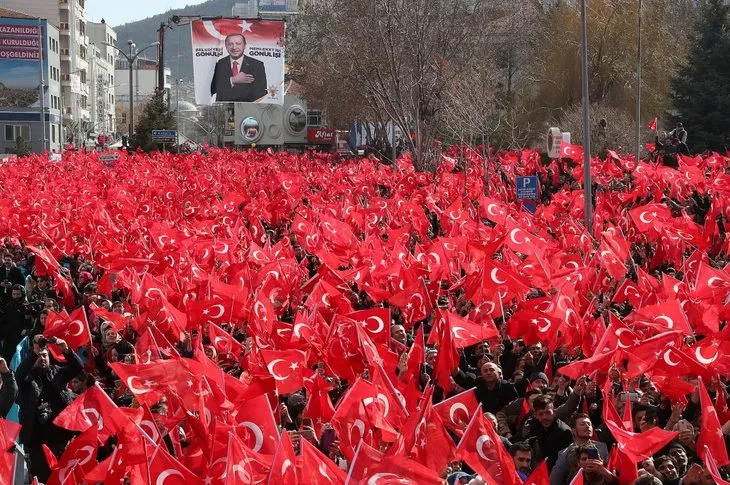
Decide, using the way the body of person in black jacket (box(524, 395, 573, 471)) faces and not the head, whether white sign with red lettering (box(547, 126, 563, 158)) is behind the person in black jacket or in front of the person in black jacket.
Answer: behind

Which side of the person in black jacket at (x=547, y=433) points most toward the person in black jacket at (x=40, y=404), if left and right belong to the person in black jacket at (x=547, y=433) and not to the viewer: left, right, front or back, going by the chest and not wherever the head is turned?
right

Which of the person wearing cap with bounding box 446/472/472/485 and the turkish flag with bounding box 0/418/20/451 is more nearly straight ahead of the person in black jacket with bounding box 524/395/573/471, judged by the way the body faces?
the person wearing cap

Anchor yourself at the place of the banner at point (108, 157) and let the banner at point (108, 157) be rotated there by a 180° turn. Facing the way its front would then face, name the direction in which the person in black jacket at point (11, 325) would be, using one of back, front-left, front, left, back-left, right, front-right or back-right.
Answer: back

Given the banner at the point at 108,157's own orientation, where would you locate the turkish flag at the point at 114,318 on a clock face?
The turkish flag is roughly at 12 o'clock from the banner.

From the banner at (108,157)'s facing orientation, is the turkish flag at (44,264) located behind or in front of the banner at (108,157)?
in front

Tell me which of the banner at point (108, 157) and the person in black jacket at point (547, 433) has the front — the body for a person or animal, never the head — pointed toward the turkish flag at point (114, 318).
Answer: the banner

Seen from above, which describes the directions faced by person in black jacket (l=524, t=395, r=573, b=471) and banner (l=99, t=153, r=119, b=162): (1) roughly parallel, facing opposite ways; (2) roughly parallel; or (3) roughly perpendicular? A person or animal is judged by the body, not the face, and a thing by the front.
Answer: roughly parallel

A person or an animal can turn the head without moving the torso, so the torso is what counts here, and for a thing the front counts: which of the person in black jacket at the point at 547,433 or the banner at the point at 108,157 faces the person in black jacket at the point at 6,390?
the banner

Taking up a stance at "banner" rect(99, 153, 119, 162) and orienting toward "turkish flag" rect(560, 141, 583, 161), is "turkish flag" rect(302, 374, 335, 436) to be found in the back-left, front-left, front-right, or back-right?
front-right

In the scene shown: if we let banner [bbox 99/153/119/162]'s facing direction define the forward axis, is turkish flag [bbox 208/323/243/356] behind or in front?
in front

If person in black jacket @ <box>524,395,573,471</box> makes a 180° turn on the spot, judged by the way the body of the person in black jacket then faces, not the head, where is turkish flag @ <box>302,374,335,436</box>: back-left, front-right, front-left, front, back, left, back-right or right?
left

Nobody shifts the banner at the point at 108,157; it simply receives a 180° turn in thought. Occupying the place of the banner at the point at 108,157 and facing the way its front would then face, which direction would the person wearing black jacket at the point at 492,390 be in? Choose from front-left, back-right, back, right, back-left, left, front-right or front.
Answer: back

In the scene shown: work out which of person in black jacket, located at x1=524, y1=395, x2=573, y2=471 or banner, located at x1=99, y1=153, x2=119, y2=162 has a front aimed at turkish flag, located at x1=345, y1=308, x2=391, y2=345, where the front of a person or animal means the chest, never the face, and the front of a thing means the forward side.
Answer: the banner

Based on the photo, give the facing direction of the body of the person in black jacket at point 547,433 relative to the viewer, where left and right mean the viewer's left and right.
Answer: facing the viewer

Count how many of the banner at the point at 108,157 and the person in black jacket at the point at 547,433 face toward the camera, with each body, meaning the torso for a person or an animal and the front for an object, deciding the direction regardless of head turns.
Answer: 2
